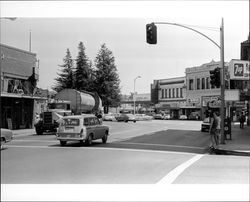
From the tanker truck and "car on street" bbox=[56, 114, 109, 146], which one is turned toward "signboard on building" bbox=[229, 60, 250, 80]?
the car on street

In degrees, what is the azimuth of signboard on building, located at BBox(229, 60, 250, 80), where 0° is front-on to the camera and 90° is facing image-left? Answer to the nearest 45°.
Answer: approximately 0°

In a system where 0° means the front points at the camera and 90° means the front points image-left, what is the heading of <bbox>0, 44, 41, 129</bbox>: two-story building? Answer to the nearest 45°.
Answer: approximately 315°

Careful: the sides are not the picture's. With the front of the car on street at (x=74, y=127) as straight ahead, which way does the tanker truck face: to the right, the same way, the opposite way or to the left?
the opposite way
